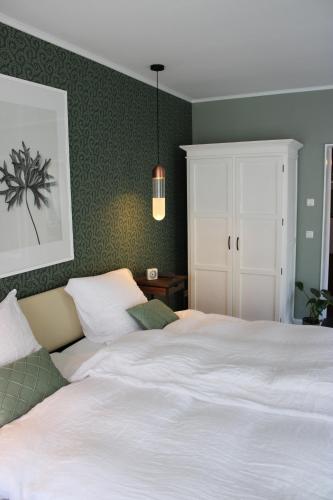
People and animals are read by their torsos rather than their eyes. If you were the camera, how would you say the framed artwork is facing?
facing the viewer and to the right of the viewer

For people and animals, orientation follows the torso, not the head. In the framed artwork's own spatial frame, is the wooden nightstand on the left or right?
on its left

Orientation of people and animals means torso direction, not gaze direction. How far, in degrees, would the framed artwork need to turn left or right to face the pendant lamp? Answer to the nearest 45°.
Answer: approximately 90° to its left

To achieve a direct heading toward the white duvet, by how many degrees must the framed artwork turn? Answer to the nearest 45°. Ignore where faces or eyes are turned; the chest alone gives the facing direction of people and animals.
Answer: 0° — it already faces it

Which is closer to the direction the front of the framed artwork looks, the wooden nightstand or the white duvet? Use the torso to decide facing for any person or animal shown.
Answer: the white duvet
